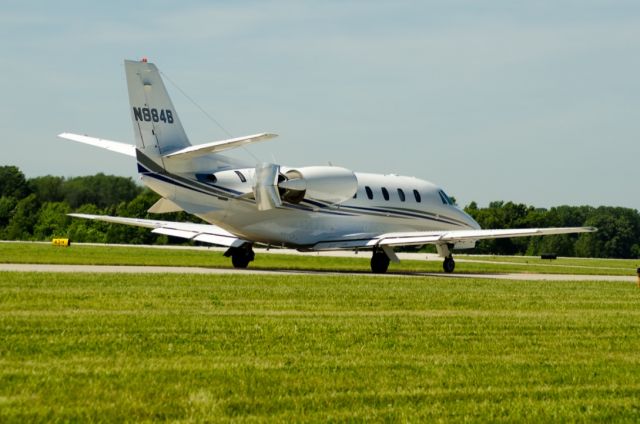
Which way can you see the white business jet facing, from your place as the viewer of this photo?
facing away from the viewer and to the right of the viewer
